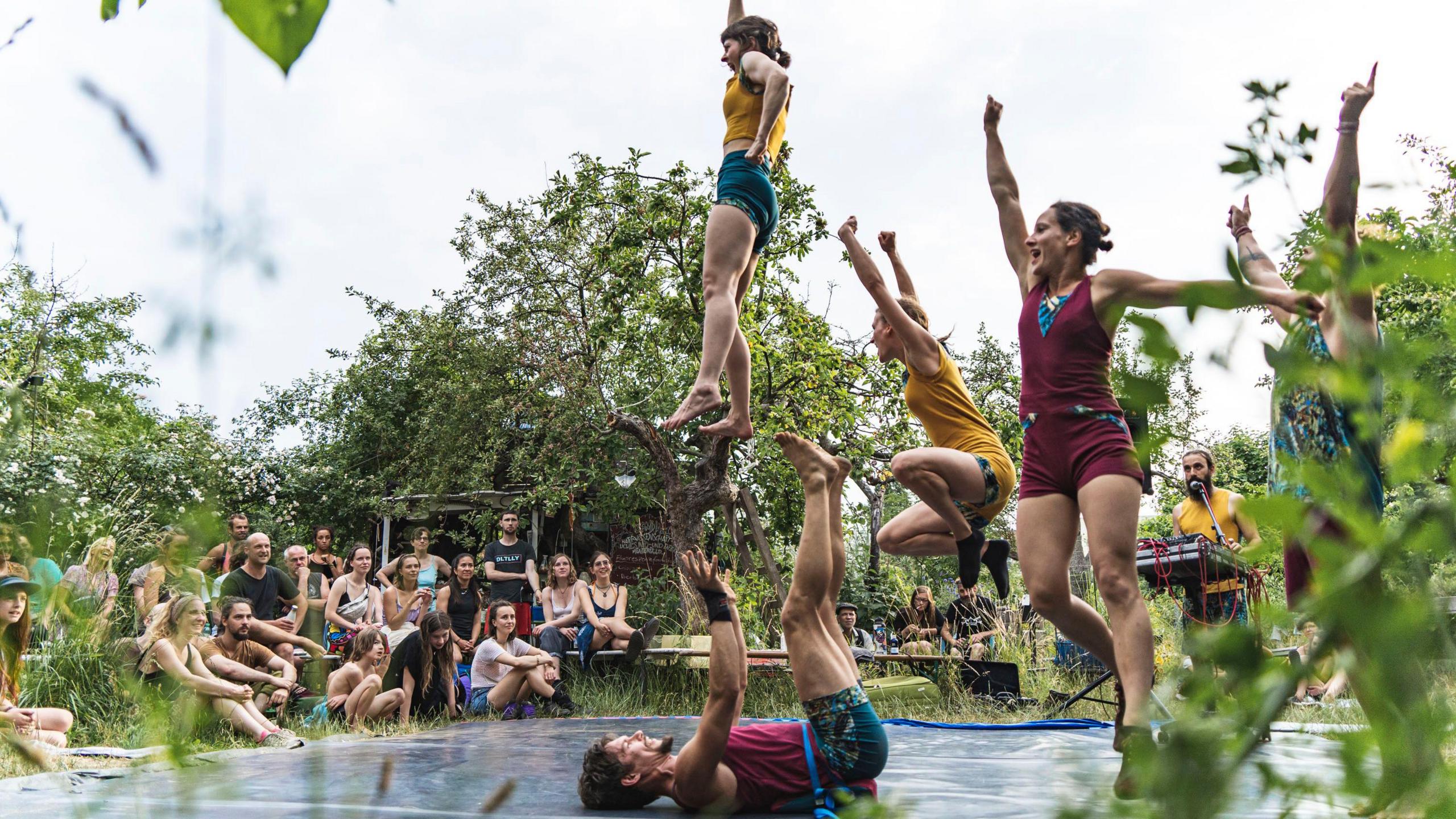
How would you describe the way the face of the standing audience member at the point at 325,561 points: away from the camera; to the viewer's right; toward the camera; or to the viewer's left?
toward the camera

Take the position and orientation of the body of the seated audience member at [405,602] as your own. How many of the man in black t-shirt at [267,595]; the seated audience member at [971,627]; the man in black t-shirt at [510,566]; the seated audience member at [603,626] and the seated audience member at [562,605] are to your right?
1

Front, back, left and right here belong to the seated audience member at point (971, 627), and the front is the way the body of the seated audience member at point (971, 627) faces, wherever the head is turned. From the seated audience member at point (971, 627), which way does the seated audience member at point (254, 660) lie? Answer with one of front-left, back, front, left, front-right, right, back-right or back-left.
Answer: front-right

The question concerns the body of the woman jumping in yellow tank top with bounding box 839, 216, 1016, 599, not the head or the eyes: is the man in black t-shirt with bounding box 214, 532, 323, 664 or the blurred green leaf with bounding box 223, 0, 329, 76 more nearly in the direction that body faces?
the man in black t-shirt

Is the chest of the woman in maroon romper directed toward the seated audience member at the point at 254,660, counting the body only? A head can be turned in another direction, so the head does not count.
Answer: no

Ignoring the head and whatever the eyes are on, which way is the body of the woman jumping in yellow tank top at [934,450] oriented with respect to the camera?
to the viewer's left

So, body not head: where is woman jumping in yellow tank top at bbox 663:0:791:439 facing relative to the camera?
to the viewer's left

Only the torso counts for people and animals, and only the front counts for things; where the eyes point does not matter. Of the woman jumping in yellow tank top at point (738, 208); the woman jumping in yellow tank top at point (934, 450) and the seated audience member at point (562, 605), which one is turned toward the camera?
the seated audience member

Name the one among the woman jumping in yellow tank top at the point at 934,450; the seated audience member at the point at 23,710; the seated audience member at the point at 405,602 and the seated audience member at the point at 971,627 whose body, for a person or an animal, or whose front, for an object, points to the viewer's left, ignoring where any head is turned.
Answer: the woman jumping in yellow tank top

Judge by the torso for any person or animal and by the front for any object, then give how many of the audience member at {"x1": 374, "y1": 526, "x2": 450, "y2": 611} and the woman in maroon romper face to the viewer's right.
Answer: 0

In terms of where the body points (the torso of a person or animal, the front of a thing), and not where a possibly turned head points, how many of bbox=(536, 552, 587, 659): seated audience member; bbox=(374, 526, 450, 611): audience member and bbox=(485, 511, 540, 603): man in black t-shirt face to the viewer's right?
0

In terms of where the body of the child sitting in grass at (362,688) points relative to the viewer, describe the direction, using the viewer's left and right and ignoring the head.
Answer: facing the viewer and to the right of the viewer

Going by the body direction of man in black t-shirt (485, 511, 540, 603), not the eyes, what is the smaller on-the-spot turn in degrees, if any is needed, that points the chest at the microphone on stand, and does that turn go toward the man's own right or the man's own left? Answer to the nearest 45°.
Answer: approximately 45° to the man's own left

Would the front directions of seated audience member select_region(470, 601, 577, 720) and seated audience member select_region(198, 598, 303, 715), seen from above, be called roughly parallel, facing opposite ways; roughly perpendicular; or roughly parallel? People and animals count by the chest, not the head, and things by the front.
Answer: roughly parallel

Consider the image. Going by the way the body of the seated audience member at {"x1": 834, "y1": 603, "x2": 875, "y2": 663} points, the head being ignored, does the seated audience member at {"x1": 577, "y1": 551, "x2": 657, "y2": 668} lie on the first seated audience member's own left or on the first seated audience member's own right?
on the first seated audience member's own right

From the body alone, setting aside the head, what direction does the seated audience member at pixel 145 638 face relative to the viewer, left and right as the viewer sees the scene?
facing to the right of the viewer

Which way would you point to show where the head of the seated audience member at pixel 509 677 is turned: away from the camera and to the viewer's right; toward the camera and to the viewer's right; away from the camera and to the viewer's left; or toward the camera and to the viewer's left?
toward the camera and to the viewer's right

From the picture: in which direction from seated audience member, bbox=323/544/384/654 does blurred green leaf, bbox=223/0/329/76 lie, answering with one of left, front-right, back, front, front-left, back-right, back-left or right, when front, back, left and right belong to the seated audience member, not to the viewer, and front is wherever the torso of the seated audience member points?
front-right
